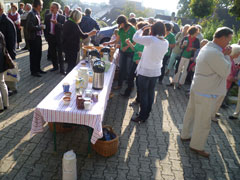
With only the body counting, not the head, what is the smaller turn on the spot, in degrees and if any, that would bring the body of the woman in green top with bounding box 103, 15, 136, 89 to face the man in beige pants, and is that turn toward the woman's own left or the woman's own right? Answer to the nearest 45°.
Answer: approximately 90° to the woman's own left

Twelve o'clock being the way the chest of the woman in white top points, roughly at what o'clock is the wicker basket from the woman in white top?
The wicker basket is roughly at 8 o'clock from the woman in white top.

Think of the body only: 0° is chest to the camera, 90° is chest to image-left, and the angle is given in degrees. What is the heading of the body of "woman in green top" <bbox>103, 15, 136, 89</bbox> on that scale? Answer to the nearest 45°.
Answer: approximately 45°

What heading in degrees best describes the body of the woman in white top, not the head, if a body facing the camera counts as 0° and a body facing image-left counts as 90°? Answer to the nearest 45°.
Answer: approximately 135°

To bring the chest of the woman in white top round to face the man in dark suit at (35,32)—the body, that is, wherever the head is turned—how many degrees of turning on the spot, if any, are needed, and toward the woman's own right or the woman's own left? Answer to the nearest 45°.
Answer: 0° — they already face them

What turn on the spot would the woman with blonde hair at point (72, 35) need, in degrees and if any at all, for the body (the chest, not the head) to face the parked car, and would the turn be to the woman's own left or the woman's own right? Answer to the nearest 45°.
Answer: approximately 45° to the woman's own left
